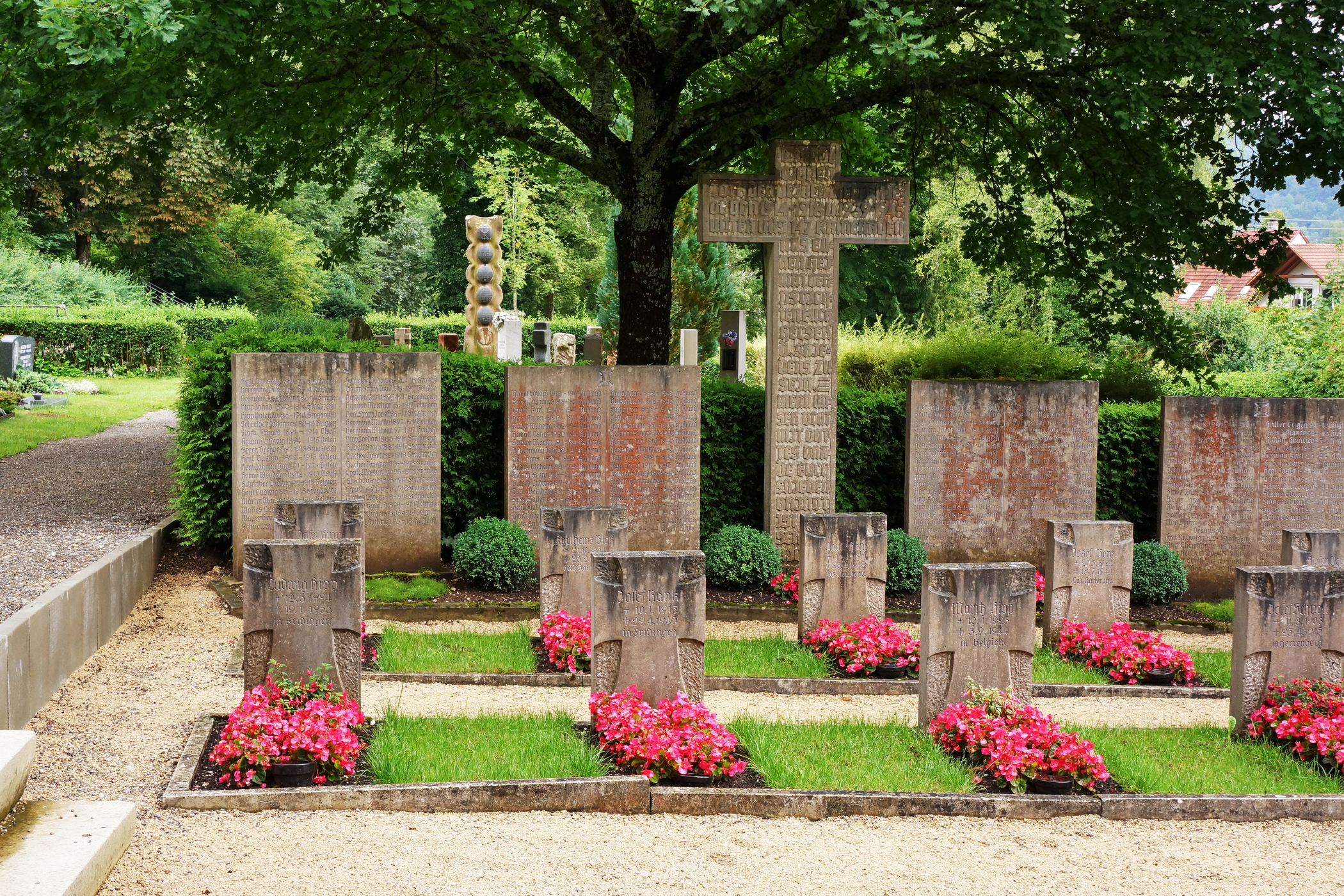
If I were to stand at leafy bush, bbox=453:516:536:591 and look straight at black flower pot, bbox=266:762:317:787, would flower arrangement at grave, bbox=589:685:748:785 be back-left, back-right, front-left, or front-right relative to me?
front-left

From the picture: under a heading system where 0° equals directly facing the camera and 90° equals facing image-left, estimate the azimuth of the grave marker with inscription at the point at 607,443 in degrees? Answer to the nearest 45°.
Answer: approximately 0°

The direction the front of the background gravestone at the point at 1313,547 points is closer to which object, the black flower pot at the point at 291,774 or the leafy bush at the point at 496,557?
the black flower pot

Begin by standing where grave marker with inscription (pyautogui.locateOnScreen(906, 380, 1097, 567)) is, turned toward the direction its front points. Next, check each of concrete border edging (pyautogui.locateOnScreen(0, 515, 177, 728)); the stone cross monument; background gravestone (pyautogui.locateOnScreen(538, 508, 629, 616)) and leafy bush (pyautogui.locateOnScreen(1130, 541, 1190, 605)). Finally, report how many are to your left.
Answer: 1

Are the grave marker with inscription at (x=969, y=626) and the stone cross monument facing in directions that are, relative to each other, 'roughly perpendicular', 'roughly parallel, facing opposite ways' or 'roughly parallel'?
roughly parallel

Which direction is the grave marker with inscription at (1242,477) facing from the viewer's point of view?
toward the camera

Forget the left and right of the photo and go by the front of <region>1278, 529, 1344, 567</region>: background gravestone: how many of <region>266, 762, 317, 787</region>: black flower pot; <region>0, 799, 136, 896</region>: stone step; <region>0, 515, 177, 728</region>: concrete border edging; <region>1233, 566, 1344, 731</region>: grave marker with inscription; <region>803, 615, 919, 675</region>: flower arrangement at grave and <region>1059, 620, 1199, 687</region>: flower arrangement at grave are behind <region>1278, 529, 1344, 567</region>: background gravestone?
0

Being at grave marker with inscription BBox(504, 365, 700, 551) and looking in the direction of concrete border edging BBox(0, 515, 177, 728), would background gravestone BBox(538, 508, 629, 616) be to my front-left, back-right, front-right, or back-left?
front-left

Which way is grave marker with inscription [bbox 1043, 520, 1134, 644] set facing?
toward the camera

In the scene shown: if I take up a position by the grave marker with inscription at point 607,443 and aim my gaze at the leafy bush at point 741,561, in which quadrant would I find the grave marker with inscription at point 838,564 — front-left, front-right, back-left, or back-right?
front-right

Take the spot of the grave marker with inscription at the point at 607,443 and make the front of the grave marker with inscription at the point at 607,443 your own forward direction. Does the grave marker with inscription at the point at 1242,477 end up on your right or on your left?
on your left

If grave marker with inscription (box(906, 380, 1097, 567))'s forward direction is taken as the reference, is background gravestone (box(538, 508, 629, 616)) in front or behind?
in front

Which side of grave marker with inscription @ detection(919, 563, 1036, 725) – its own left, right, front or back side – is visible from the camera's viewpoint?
front

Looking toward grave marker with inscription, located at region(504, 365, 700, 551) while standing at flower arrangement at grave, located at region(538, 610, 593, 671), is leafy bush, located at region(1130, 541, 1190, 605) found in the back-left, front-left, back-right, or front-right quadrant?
front-right

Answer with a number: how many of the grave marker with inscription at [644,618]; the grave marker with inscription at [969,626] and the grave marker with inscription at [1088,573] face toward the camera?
3

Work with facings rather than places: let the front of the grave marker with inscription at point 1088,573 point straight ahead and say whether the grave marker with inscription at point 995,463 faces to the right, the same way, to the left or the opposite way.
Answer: the same way

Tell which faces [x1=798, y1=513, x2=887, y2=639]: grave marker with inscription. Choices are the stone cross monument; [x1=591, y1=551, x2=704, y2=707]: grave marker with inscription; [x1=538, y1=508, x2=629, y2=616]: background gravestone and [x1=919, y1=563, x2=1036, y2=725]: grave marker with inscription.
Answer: the stone cross monument

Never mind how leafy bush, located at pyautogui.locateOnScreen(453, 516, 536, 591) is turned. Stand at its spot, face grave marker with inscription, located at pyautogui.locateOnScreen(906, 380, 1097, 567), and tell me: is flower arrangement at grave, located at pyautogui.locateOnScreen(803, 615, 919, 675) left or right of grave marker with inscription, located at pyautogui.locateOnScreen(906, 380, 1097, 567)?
right
